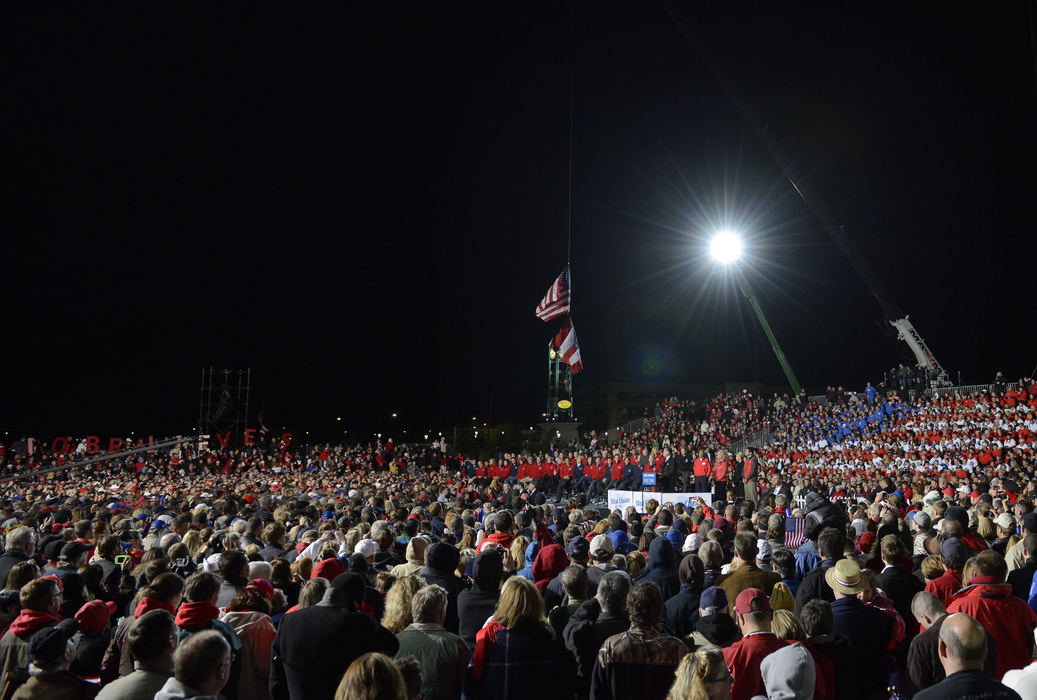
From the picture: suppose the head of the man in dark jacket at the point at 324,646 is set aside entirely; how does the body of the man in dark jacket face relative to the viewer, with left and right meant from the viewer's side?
facing away from the viewer and to the right of the viewer

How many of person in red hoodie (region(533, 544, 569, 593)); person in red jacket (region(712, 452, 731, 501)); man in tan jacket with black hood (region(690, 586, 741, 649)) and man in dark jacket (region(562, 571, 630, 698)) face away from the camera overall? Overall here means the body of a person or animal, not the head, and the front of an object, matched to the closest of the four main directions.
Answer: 3

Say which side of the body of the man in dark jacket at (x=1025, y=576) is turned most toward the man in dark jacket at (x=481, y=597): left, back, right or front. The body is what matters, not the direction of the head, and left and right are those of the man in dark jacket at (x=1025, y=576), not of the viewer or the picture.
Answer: left

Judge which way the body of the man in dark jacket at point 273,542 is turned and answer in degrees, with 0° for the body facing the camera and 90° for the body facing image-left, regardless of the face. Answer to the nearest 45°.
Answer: approximately 225°

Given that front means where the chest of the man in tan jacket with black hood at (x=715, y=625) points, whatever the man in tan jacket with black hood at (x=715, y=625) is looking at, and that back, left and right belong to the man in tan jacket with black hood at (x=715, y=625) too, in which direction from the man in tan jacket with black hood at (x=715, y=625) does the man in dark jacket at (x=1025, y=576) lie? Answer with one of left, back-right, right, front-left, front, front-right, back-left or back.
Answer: front-right

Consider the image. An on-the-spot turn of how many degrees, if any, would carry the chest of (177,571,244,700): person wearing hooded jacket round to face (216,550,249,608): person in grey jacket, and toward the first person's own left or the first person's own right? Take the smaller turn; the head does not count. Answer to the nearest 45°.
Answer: approximately 45° to the first person's own left

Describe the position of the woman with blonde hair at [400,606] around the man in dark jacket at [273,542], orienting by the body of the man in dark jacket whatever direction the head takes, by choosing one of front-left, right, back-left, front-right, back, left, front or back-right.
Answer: back-right

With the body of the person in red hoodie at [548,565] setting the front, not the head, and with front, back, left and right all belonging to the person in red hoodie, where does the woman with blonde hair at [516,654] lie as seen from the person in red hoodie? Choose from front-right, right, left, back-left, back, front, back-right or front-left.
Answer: back

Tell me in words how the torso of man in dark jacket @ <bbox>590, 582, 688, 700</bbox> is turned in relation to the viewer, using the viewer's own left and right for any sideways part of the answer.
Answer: facing away from the viewer

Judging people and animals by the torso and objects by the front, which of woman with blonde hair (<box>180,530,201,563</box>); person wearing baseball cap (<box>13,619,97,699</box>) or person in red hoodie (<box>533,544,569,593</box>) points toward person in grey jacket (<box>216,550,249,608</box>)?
the person wearing baseball cap

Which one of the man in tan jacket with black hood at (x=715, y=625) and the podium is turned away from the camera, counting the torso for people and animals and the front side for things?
the man in tan jacket with black hood

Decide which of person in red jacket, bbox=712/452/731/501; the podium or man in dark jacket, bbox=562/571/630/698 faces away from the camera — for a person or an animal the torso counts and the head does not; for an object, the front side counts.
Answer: the man in dark jacket

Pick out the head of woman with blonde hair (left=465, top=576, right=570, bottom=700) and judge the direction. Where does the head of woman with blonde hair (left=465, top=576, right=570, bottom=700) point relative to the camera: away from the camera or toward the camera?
away from the camera

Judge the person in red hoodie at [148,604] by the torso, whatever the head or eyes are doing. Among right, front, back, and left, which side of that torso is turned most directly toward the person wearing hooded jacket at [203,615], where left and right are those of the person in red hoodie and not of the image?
right

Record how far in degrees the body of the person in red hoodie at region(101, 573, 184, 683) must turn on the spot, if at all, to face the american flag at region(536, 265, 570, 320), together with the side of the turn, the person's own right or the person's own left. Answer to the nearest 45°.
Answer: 0° — they already face it

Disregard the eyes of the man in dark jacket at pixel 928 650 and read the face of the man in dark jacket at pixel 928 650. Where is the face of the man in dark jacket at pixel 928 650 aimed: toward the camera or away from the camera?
away from the camera

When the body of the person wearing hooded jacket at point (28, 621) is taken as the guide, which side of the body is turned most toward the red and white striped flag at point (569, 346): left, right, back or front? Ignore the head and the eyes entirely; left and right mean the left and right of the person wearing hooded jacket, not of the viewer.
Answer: front

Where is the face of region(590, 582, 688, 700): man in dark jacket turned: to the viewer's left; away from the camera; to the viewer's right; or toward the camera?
away from the camera
